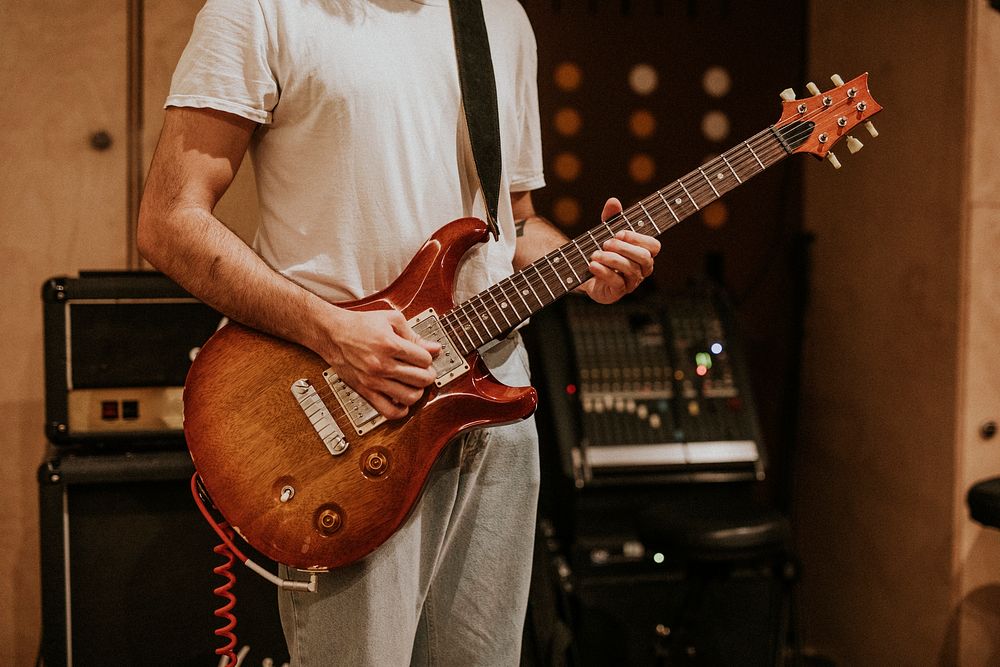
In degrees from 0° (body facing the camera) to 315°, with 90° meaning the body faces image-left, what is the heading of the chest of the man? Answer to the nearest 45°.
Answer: approximately 315°

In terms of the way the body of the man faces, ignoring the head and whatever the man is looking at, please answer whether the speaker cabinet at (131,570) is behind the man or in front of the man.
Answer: behind

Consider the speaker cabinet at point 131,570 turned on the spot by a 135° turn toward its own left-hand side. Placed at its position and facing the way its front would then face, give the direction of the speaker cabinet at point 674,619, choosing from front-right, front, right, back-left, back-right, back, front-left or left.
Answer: front-right

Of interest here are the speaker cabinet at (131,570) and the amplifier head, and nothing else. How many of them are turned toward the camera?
2

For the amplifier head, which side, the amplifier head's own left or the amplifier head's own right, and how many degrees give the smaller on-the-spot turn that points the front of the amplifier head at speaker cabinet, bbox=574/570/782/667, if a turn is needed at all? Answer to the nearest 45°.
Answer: approximately 90° to the amplifier head's own left

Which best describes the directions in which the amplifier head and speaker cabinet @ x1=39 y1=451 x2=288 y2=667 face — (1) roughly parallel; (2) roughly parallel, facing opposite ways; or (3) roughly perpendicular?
roughly parallel

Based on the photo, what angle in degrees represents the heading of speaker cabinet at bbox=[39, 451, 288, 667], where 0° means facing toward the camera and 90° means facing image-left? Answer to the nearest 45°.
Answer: approximately 0°

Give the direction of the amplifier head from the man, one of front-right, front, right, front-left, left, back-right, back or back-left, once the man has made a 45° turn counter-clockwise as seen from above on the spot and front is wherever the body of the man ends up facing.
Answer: back-left

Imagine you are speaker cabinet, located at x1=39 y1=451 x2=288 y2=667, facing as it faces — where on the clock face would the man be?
The man is roughly at 11 o'clock from the speaker cabinet.

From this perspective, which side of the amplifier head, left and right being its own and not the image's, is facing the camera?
front
